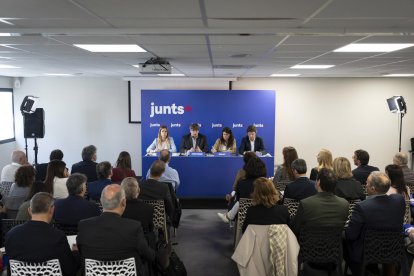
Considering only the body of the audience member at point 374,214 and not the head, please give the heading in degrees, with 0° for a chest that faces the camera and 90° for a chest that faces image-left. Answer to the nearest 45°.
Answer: approximately 135°

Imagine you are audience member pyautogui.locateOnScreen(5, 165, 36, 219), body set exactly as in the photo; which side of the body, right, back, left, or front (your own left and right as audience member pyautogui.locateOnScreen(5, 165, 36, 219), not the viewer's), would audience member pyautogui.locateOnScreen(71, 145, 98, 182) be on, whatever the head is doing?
front

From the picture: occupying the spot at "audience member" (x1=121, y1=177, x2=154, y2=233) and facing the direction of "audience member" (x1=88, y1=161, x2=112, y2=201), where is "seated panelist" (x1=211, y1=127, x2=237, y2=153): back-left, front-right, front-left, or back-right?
front-right

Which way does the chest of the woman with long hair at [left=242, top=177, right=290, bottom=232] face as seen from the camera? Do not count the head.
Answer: away from the camera

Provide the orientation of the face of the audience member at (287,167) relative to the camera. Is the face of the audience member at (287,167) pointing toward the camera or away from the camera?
away from the camera

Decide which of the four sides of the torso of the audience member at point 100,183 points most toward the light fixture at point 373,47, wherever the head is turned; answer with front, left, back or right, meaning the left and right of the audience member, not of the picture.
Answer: right

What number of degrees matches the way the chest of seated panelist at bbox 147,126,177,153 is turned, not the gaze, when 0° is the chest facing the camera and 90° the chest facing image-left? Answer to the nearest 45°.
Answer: approximately 0°

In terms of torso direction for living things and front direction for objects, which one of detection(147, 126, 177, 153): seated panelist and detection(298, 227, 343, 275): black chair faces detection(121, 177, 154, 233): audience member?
the seated panelist

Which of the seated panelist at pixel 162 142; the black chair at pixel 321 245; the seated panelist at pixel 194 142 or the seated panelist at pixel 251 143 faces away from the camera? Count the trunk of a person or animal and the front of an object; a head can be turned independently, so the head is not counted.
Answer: the black chair

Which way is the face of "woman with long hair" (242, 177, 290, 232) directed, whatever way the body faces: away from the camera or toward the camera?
away from the camera

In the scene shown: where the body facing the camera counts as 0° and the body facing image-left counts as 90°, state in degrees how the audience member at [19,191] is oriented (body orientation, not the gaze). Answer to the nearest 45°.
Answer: approximately 225°

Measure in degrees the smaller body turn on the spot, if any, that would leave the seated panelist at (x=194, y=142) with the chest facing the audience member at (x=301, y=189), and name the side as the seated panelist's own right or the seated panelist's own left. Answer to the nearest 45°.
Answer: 0° — they already face them

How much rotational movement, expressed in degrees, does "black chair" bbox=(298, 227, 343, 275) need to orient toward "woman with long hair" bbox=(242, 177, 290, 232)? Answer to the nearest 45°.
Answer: approximately 90° to its left

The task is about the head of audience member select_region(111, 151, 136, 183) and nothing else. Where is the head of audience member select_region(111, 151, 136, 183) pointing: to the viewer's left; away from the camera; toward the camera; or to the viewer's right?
away from the camera

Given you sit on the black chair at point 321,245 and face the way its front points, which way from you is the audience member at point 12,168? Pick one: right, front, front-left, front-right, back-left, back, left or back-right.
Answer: left

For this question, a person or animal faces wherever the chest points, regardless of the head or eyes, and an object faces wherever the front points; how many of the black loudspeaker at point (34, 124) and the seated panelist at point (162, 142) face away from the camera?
0

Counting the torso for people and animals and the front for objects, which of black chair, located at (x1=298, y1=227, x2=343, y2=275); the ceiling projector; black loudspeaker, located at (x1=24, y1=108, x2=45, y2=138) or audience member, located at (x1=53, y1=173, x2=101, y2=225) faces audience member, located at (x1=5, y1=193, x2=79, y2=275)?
the black loudspeaker

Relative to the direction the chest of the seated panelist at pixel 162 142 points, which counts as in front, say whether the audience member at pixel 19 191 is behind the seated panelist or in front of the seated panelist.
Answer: in front

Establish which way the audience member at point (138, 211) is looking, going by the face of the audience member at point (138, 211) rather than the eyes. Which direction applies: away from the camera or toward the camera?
away from the camera
